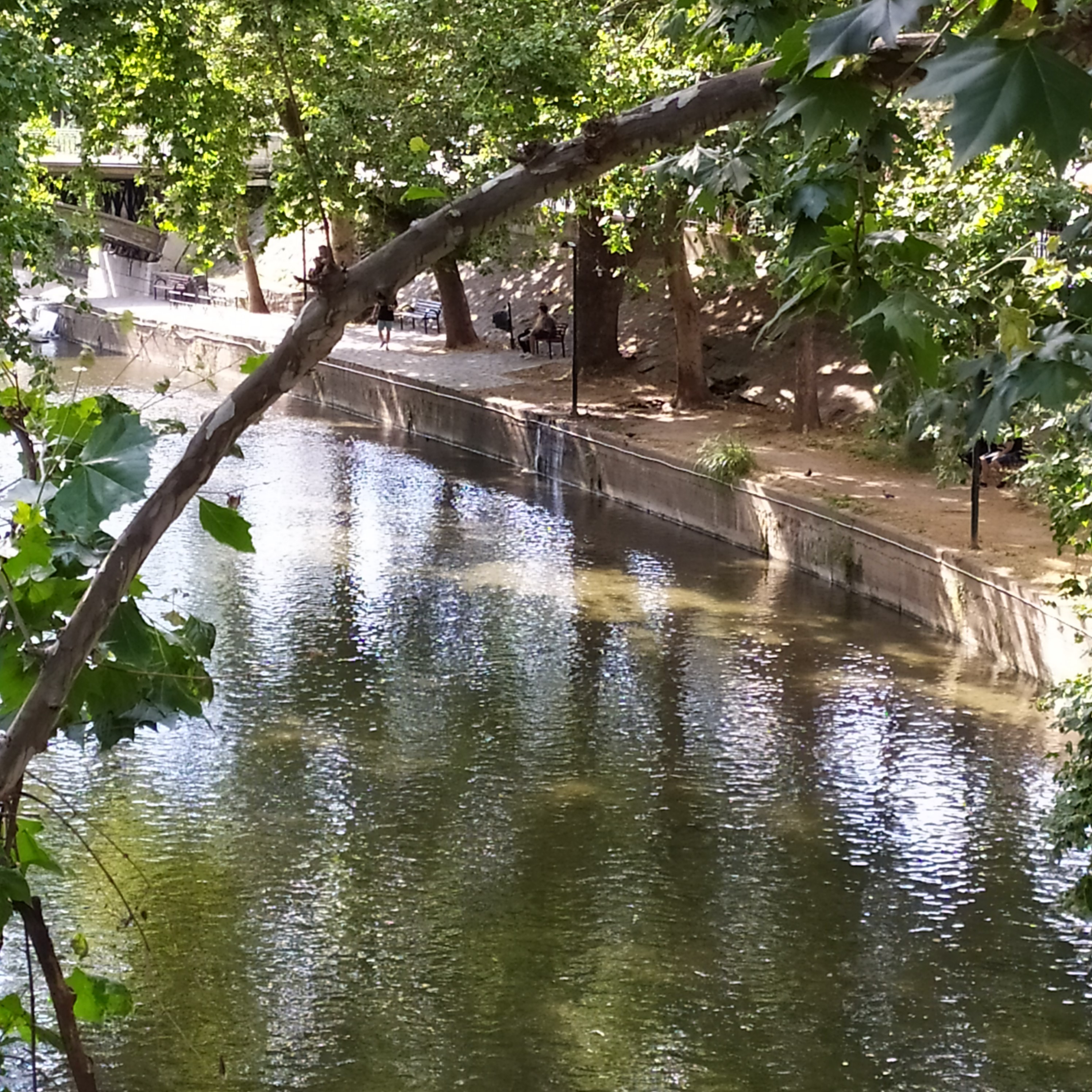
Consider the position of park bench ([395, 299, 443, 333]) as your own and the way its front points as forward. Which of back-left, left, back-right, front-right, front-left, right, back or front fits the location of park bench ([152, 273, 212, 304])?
right

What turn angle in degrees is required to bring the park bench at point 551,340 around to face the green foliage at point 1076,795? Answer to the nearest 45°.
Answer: approximately 45° to its left

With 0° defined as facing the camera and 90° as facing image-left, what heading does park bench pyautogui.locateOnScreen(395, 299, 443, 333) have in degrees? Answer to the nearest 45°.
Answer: approximately 45°

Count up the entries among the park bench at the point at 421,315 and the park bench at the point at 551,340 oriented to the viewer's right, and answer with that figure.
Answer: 0

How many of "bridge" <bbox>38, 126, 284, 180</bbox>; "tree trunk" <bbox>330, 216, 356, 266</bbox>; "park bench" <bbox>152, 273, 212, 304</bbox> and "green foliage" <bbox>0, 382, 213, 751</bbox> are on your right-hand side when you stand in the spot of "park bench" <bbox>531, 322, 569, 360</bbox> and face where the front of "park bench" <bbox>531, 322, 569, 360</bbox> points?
3

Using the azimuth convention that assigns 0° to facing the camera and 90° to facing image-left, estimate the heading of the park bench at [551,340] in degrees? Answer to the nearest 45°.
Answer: approximately 45°

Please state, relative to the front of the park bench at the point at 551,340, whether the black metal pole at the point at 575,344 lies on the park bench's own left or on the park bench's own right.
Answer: on the park bench's own left

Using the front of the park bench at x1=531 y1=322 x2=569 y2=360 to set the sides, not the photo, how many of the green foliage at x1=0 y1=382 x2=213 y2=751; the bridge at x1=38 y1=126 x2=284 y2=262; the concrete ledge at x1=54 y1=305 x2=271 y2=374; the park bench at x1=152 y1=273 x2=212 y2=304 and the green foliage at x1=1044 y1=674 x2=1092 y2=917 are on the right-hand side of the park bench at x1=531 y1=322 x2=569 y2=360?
3

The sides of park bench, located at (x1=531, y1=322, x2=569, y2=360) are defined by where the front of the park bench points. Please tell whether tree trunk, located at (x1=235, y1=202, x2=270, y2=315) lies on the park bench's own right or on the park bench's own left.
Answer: on the park bench's own right

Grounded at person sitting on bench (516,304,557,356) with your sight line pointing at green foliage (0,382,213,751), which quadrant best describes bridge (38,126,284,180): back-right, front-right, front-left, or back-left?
back-right

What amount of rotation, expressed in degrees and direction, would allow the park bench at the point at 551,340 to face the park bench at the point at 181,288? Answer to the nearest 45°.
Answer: approximately 90° to its right

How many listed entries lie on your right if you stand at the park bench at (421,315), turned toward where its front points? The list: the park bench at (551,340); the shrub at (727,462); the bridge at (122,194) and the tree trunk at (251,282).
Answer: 2

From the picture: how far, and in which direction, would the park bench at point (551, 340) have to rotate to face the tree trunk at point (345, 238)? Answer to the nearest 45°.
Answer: approximately 90° to its right
